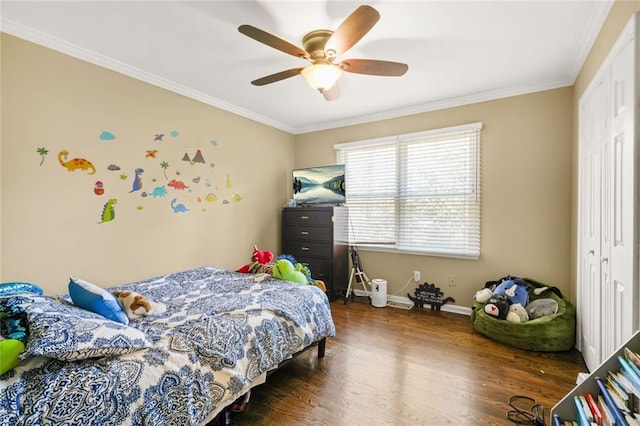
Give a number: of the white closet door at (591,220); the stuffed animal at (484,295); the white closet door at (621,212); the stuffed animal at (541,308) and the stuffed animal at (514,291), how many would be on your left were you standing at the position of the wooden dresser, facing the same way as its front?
5

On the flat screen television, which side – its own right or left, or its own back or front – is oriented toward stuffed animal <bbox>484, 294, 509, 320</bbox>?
left

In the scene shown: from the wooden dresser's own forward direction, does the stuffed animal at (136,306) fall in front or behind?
in front

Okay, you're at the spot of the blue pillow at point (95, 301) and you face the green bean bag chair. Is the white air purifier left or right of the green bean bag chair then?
left

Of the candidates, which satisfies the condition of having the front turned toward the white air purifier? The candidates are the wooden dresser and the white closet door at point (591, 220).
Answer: the white closet door

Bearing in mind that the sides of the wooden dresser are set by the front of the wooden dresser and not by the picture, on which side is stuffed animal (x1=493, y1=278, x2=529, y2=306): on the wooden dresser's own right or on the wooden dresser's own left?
on the wooden dresser's own left

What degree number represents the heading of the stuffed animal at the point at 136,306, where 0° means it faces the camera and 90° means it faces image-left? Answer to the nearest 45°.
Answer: approximately 315°

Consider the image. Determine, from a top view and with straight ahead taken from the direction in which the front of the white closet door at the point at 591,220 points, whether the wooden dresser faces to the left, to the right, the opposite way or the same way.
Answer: to the left

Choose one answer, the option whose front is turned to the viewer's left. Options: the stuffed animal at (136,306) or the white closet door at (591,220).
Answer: the white closet door

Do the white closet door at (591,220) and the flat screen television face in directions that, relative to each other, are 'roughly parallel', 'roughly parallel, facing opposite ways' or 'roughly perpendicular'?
roughly perpendicular

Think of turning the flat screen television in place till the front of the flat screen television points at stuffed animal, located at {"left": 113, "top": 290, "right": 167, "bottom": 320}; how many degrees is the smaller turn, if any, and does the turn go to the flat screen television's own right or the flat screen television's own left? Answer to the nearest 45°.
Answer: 0° — it already faces it

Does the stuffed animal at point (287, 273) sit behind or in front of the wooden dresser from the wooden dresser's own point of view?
in front

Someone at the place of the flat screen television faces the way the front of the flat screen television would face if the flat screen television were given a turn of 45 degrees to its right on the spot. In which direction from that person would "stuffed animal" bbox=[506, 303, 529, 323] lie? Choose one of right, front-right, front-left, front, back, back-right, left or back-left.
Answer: back-left

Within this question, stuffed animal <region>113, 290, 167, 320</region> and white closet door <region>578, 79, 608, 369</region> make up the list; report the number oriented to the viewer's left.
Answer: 1

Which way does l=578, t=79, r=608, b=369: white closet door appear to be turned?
to the viewer's left
